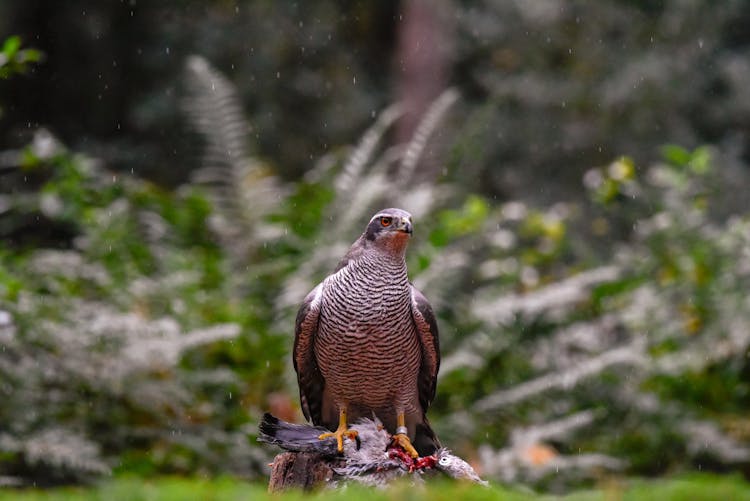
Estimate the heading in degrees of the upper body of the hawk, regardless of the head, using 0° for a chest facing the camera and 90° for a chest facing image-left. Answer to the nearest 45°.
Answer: approximately 0°
